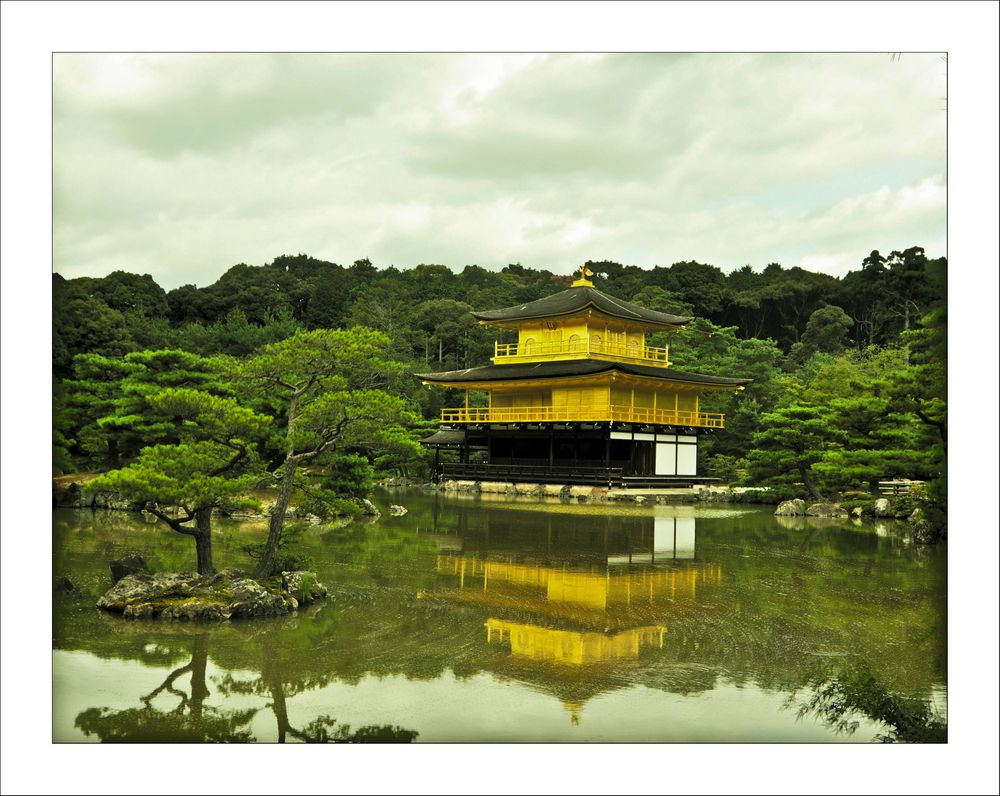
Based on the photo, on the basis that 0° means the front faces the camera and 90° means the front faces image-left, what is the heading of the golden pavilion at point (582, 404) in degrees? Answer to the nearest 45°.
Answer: approximately 45°

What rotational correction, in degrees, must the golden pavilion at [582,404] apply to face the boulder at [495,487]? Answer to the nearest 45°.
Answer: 0° — it already faces it

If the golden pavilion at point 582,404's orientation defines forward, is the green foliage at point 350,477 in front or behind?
in front

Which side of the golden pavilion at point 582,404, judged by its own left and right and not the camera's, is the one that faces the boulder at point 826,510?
left
